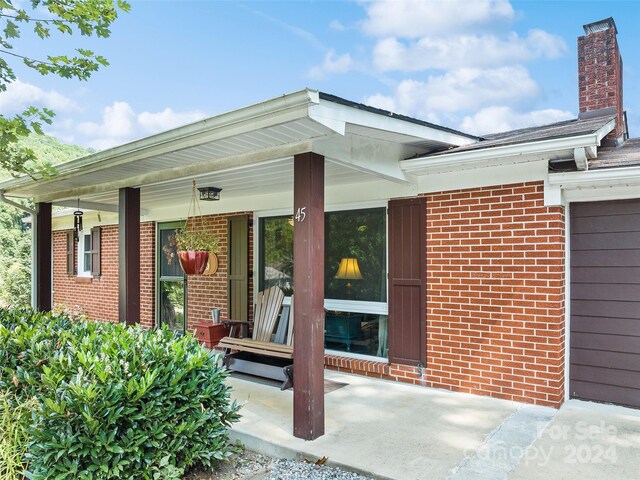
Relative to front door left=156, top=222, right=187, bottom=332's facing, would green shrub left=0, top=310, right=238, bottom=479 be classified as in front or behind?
in front

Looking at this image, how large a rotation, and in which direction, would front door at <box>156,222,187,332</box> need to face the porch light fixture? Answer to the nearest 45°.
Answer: approximately 45° to its left

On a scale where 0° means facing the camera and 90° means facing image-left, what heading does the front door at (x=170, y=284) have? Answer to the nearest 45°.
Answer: approximately 45°

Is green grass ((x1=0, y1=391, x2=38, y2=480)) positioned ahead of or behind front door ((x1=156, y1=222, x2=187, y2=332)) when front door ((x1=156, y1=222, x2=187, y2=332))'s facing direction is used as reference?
ahead
